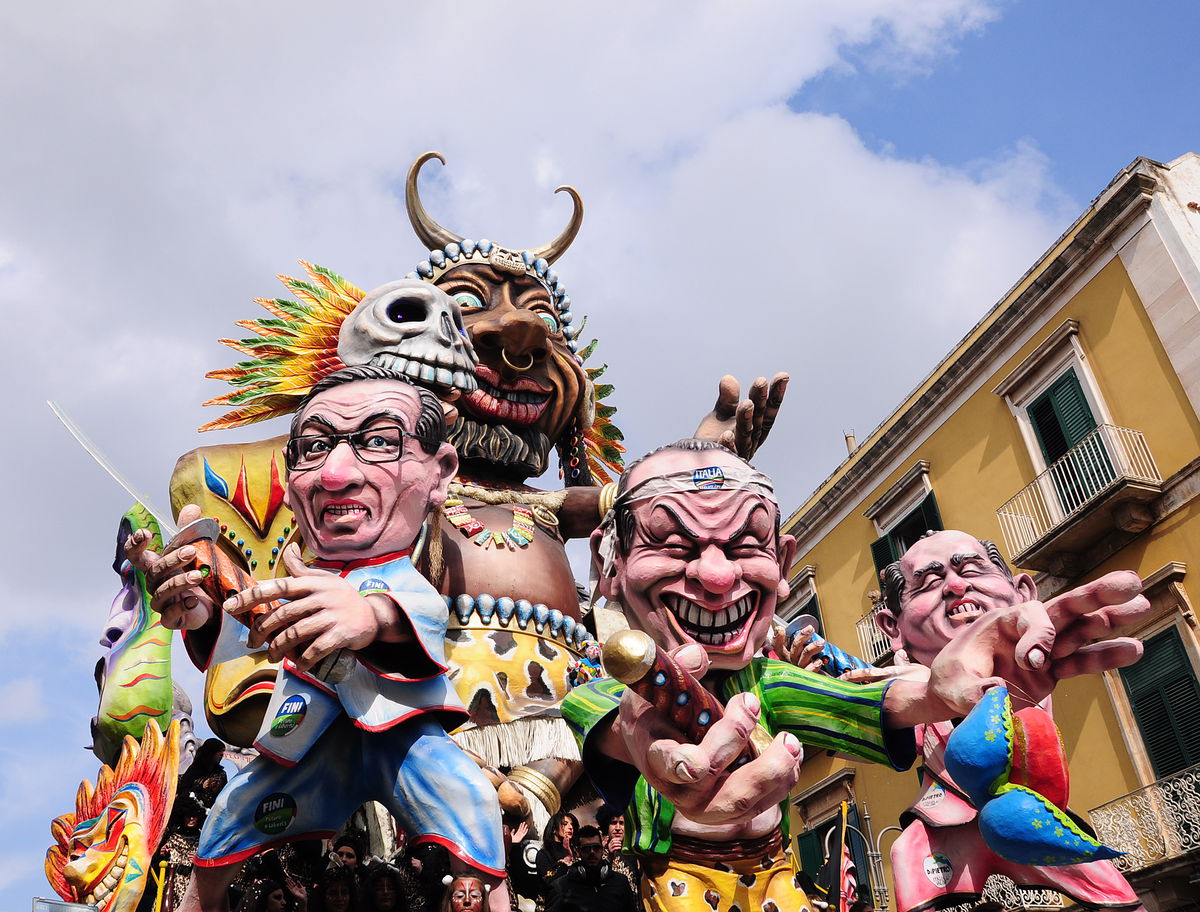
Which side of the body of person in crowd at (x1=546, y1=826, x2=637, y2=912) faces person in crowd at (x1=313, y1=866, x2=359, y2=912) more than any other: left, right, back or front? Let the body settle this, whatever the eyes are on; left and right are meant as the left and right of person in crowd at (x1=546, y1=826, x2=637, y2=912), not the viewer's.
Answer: right

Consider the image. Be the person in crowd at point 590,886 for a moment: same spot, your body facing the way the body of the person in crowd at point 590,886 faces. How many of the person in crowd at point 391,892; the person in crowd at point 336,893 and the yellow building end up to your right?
2

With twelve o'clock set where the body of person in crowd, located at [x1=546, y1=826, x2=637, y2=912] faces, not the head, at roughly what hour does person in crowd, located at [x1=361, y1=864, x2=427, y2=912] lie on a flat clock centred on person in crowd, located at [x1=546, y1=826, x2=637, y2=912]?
person in crowd, located at [x1=361, y1=864, x2=427, y2=912] is roughly at 3 o'clock from person in crowd, located at [x1=546, y1=826, x2=637, y2=912].

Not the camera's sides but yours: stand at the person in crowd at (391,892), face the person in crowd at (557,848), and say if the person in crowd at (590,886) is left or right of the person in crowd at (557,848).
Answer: right

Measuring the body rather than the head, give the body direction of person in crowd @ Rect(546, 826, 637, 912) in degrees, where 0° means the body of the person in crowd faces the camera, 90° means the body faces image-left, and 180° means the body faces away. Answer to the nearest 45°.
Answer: approximately 0°

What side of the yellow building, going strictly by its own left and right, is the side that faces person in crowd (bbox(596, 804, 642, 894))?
front

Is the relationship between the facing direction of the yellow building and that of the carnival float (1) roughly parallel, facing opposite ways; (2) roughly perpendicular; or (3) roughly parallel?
roughly perpendicular

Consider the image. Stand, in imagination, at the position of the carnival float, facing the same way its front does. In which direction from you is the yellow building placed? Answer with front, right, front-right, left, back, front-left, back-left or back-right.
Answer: back-left

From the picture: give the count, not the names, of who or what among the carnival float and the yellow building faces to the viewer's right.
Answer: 0
